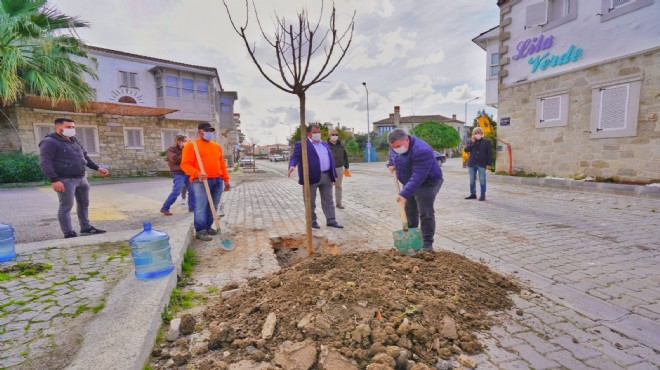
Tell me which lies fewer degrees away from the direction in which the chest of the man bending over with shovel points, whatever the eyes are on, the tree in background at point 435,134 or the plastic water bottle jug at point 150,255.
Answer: the plastic water bottle jug

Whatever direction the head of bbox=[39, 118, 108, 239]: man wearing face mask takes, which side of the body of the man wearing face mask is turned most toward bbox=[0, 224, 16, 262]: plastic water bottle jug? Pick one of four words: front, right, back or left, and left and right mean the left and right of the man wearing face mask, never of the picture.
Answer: right

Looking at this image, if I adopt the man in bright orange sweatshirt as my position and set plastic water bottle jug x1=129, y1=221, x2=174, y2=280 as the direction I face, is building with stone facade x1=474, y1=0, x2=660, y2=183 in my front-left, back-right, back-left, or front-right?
back-left

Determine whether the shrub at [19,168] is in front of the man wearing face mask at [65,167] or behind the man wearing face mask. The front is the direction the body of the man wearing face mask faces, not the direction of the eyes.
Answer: behind

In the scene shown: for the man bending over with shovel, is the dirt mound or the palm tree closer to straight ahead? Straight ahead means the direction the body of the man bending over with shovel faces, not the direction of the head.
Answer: the dirt mound

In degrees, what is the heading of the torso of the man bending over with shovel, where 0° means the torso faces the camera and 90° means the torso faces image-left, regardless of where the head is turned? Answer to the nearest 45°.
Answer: approximately 45°

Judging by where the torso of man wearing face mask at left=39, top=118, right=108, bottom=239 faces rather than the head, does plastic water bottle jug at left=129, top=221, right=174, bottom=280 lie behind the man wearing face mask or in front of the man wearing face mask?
in front

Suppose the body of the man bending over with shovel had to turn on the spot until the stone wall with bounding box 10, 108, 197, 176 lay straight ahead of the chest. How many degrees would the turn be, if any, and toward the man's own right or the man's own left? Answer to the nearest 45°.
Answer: approximately 90° to the man's own right

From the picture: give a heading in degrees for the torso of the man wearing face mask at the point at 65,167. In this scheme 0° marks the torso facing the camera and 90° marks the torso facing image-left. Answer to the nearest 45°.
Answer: approximately 315°

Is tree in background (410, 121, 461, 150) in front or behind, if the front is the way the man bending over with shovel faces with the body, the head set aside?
behind

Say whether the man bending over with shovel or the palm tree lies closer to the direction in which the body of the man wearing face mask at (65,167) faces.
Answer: the man bending over with shovel

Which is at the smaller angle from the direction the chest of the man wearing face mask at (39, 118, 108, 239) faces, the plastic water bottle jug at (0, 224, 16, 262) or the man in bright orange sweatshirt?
the man in bright orange sweatshirt

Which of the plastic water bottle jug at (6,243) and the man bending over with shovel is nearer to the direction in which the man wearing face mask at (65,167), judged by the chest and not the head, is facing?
the man bending over with shovel

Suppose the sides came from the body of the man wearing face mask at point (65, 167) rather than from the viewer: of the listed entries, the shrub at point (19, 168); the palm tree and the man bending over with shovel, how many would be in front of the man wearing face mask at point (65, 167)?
1
